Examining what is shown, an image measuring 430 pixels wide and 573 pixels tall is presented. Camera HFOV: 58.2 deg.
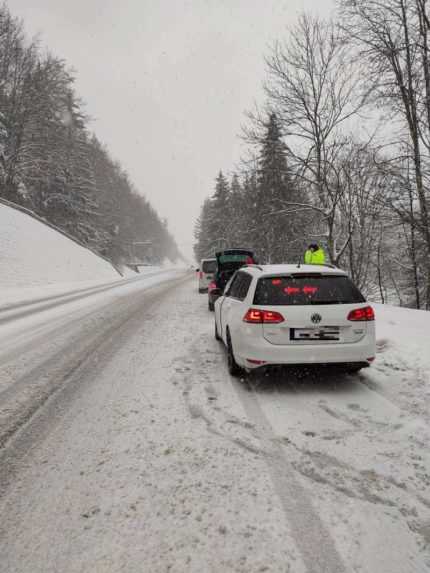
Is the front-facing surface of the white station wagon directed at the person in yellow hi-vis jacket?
yes

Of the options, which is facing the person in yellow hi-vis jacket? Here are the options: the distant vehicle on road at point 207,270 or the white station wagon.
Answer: the white station wagon

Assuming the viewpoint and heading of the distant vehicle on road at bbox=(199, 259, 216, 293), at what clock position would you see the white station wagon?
The white station wagon is roughly at 6 o'clock from the distant vehicle on road.

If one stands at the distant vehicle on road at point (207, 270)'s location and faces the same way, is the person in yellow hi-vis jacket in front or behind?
behind

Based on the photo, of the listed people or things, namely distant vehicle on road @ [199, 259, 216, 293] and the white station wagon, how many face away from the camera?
2

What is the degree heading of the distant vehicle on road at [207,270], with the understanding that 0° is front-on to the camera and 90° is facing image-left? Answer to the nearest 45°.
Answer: approximately 180°

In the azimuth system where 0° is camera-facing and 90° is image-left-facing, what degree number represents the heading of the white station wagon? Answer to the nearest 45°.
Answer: approximately 180°

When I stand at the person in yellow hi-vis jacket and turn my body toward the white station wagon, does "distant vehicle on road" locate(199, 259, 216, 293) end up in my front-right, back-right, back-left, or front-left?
back-right
